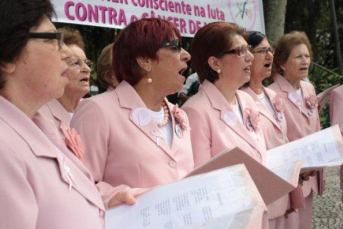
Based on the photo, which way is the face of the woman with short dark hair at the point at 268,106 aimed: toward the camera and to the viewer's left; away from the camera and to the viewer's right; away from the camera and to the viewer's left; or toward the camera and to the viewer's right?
toward the camera and to the viewer's right

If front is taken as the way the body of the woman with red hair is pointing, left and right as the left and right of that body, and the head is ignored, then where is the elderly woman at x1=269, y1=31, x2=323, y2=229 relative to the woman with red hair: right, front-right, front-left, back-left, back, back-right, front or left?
left

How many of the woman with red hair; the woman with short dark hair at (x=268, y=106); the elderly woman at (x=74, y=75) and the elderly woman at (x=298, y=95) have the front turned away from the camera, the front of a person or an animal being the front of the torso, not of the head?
0

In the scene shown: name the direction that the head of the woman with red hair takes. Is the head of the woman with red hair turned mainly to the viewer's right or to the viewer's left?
to the viewer's right

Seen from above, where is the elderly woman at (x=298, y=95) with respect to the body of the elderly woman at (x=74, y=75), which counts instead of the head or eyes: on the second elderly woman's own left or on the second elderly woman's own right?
on the second elderly woman's own left

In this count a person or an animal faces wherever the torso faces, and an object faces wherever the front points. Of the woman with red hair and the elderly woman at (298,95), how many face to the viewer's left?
0

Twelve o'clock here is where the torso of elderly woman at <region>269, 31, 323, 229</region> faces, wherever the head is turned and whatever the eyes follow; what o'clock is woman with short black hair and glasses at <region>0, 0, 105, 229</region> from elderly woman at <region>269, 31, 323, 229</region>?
woman with short black hair and glasses at <region>0, 0, 105, 229</region> is roughly at 2 o'clock from elderly woman at <region>269, 31, 323, 229</region>.

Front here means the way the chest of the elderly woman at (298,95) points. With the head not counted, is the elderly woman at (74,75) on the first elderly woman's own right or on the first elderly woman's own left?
on the first elderly woman's own right

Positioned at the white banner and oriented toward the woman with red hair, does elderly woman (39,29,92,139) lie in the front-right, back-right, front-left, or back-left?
front-right

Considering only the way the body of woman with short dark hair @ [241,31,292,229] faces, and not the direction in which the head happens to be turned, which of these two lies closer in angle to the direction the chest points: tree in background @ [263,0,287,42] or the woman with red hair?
the woman with red hair
